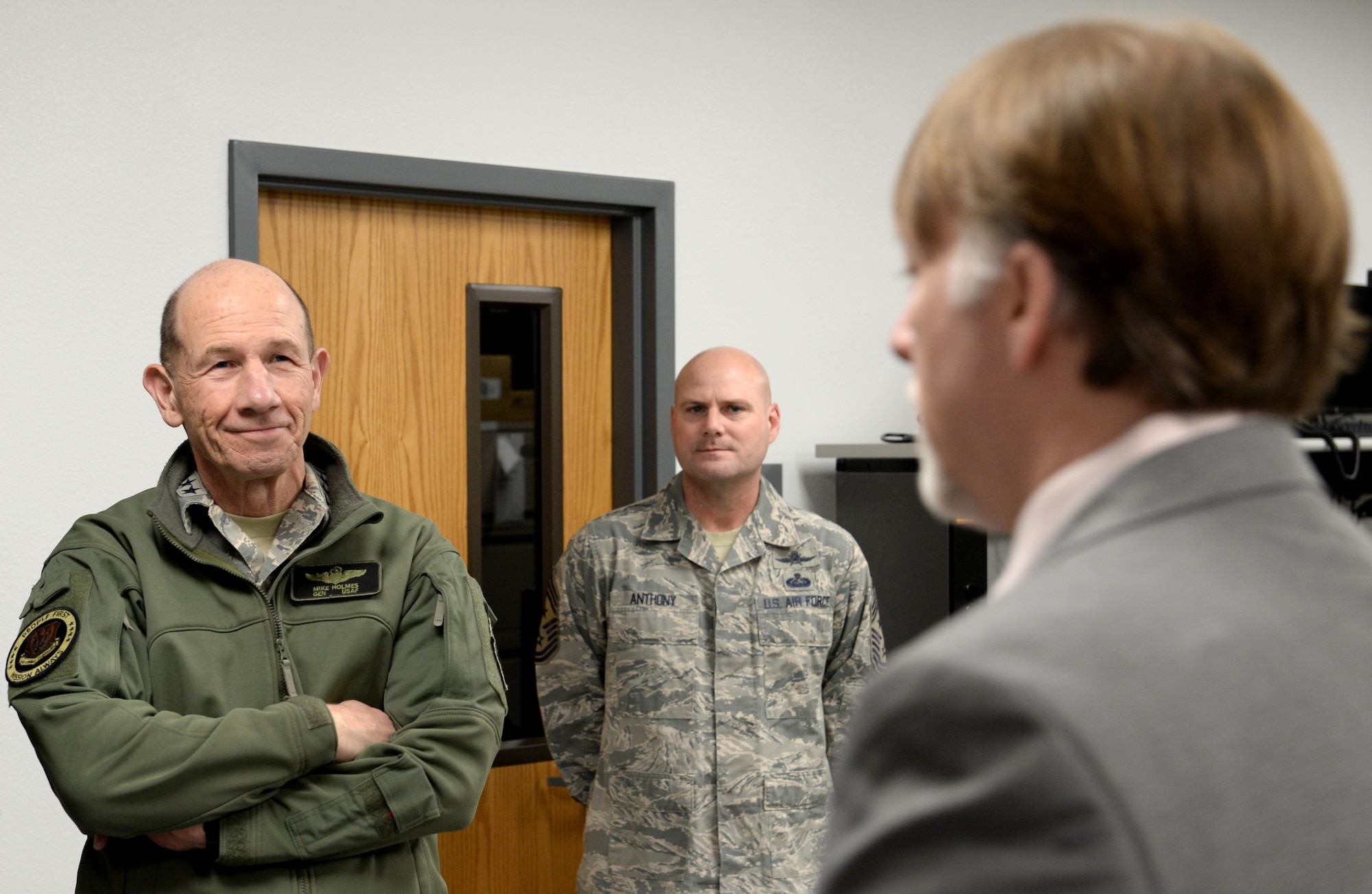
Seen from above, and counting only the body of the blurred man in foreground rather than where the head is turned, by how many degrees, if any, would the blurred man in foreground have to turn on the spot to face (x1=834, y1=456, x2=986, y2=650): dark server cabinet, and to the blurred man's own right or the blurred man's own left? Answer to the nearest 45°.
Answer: approximately 45° to the blurred man's own right

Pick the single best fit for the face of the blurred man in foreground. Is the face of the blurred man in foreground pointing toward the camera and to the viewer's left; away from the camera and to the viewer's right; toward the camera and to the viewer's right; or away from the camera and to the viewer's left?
away from the camera and to the viewer's left

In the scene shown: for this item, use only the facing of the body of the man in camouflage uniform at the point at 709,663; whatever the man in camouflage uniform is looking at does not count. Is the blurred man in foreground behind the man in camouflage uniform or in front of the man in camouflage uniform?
in front

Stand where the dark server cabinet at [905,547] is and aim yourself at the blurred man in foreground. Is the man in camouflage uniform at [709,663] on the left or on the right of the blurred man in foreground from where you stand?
right

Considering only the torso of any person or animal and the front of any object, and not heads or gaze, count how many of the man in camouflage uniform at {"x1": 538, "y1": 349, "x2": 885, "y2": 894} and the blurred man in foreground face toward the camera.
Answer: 1

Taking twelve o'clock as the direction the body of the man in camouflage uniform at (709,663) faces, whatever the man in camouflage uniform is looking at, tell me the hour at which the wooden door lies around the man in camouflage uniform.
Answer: The wooden door is roughly at 4 o'clock from the man in camouflage uniform.

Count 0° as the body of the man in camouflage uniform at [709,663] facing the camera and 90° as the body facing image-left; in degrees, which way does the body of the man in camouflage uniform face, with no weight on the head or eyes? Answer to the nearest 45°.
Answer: approximately 0°

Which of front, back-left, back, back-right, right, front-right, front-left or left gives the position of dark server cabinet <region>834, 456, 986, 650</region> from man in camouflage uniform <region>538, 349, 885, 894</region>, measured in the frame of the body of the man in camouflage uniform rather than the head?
back-left

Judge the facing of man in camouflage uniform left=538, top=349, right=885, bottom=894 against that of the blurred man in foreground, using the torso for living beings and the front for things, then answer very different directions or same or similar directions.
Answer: very different directions

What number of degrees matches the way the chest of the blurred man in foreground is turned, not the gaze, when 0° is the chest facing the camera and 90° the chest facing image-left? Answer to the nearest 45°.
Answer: approximately 135°

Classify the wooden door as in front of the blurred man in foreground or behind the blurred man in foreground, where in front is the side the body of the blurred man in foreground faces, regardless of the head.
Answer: in front

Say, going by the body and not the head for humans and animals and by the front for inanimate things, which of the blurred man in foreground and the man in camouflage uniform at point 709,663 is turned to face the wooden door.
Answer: the blurred man in foreground
